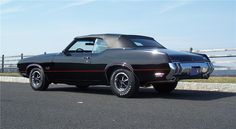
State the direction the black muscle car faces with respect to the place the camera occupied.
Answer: facing away from the viewer and to the left of the viewer
